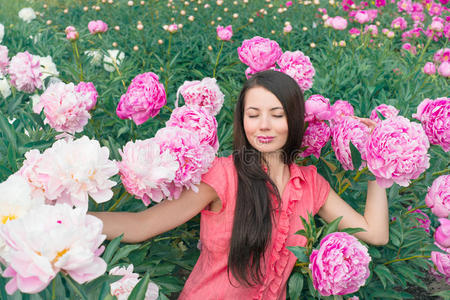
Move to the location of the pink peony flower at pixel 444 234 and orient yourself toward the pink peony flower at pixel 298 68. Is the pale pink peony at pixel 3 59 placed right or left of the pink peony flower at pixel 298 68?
left

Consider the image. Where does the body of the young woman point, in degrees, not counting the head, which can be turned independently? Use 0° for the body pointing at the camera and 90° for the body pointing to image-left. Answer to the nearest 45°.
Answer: approximately 315°

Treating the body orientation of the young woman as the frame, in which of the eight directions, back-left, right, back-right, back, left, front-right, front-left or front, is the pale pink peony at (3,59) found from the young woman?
back

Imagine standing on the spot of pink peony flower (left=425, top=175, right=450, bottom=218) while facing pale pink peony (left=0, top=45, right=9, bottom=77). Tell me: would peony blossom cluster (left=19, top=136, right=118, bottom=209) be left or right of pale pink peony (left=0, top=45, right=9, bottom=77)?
left
